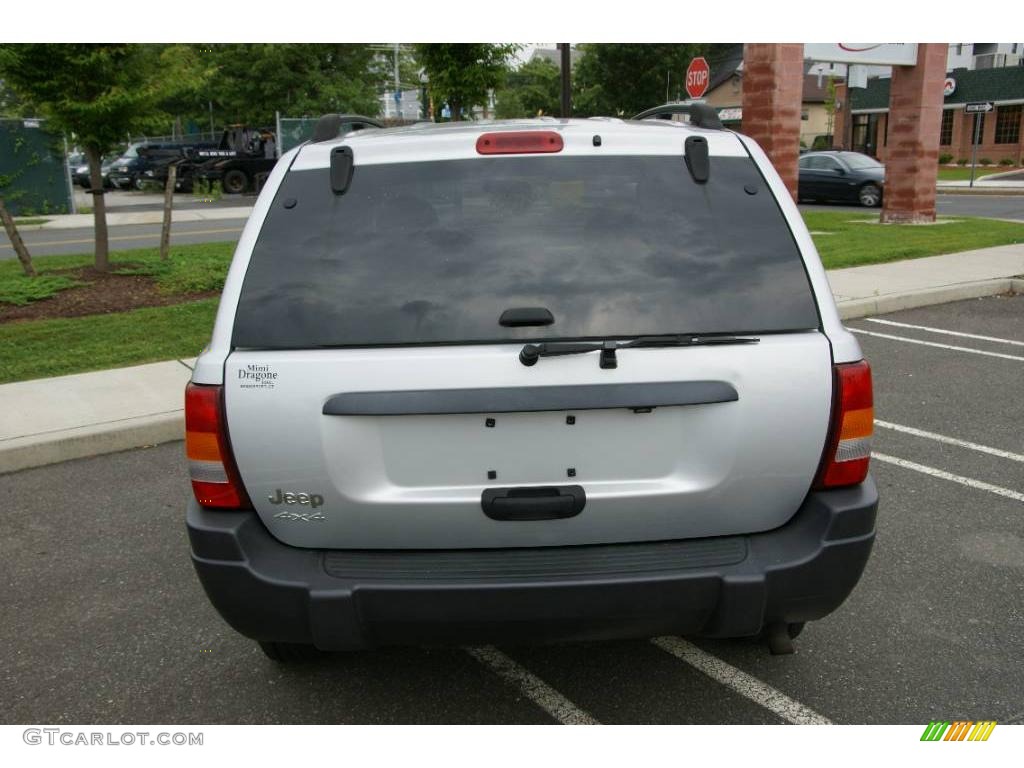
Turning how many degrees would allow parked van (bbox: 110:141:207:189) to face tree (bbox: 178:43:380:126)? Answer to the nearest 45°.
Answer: approximately 180°

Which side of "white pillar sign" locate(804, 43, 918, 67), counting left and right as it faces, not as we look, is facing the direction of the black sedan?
back

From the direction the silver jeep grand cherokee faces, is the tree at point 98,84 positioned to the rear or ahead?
ahead

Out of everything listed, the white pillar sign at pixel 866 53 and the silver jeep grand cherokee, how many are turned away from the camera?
1

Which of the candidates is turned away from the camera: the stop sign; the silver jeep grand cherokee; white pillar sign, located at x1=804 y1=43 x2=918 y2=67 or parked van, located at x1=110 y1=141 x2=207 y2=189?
the silver jeep grand cherokee

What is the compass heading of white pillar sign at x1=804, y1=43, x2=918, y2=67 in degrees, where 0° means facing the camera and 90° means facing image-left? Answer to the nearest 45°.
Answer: approximately 0°

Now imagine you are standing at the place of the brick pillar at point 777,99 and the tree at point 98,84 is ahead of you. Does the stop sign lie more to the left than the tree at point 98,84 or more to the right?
right

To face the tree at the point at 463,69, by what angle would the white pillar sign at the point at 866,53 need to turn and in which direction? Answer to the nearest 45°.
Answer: approximately 90° to its right

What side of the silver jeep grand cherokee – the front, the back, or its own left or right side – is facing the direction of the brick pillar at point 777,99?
front

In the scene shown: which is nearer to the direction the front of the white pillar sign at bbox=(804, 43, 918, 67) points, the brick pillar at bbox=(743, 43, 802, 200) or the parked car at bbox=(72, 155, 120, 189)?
the brick pillar

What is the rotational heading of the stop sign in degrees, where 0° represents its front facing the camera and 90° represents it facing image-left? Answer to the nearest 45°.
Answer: approximately 45°

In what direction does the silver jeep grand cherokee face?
away from the camera

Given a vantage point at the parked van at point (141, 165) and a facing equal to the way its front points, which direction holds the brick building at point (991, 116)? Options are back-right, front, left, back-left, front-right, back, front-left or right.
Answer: back-left
